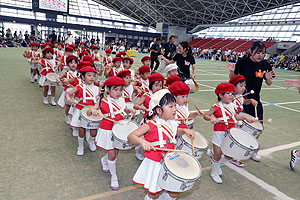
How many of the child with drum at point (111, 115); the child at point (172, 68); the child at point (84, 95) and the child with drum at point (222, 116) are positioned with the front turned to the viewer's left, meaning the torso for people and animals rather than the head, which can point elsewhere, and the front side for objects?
0

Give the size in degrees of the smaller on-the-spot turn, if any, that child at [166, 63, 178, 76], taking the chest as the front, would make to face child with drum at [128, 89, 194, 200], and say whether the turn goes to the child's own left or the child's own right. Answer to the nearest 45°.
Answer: approximately 45° to the child's own right

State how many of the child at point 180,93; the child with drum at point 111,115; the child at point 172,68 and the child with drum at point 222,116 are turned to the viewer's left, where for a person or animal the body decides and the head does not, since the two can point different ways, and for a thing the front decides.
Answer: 0

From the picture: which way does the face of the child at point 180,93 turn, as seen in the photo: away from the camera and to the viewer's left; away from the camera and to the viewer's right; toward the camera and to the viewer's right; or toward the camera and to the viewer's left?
toward the camera and to the viewer's right

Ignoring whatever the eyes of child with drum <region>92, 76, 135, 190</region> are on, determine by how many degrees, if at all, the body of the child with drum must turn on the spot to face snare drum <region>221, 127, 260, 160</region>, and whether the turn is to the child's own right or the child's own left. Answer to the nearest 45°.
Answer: approximately 45° to the child's own left

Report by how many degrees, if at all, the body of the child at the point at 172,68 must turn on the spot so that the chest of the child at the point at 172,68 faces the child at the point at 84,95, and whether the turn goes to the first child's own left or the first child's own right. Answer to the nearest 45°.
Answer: approximately 90° to the first child's own right

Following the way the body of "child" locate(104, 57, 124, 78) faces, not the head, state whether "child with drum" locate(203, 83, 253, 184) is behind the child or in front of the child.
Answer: in front

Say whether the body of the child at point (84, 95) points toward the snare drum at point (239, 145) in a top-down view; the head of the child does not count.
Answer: yes

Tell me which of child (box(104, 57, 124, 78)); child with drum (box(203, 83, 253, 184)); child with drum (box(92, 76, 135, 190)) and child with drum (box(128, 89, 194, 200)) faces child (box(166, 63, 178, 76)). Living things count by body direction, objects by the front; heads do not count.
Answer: child (box(104, 57, 124, 78))

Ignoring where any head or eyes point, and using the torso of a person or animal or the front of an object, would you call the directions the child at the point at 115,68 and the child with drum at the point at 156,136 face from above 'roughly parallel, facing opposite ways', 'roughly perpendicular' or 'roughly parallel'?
roughly parallel

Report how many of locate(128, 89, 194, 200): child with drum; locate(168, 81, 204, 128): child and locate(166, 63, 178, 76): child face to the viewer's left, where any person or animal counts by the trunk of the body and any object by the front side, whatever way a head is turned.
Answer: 0

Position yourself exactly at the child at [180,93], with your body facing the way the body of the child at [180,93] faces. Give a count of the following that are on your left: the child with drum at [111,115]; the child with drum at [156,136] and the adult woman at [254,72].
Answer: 1

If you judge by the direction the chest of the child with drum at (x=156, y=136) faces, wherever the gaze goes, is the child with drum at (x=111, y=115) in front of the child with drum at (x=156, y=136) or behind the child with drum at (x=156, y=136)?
behind

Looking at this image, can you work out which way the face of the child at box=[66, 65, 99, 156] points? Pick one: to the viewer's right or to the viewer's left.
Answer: to the viewer's right

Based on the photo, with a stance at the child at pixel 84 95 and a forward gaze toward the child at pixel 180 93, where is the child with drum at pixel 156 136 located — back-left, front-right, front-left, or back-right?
front-right

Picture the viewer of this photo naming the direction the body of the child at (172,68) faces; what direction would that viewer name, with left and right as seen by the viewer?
facing the viewer and to the right of the viewer

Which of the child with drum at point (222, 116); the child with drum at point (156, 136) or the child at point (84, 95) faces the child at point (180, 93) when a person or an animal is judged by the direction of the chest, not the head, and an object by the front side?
the child at point (84, 95)
